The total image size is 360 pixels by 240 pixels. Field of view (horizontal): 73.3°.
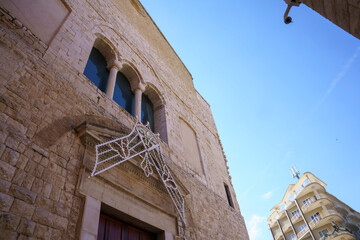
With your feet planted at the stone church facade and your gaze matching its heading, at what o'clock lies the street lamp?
The street lamp is roughly at 12 o'clock from the stone church facade.

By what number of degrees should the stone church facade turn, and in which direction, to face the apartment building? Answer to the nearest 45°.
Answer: approximately 90° to its left

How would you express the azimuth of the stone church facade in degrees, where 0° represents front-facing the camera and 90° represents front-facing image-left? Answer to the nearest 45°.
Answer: approximately 315°

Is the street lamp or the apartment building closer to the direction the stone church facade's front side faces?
the street lamp
